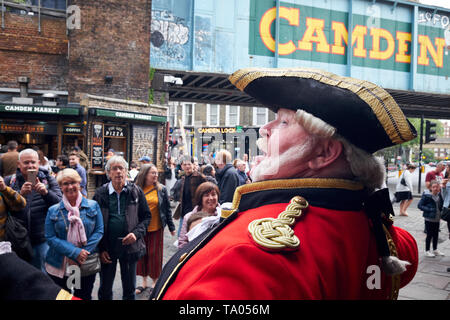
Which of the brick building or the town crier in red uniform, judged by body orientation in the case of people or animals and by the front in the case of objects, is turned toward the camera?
the brick building

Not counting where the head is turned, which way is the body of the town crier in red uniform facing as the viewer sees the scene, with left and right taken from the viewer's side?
facing to the left of the viewer

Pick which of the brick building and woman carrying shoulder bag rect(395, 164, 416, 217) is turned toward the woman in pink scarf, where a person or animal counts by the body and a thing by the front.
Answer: the brick building

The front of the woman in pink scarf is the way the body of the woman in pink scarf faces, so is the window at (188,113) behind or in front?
behind

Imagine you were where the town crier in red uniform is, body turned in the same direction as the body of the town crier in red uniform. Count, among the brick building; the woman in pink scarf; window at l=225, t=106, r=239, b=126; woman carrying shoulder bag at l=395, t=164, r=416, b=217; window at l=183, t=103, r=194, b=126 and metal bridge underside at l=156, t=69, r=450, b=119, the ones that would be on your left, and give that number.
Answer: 0

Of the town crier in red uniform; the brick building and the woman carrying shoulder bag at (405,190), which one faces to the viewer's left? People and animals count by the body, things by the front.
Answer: the town crier in red uniform

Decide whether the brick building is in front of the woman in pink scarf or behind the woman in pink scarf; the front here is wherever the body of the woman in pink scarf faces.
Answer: behind

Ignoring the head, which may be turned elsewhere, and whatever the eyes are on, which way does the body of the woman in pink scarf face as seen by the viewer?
toward the camera

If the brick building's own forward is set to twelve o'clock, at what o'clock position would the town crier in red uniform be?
The town crier in red uniform is roughly at 12 o'clock from the brick building.

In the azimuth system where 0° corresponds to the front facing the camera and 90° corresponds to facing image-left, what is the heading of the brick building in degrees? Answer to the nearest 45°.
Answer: approximately 0°

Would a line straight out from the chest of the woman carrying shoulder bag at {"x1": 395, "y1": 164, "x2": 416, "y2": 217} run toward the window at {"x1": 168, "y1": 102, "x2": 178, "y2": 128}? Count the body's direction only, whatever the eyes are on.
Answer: no
